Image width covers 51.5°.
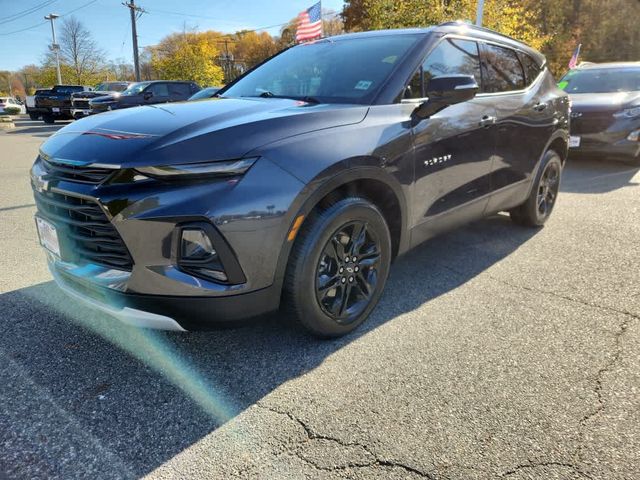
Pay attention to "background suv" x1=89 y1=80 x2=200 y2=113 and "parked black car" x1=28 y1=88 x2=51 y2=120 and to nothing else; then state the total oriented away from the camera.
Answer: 0

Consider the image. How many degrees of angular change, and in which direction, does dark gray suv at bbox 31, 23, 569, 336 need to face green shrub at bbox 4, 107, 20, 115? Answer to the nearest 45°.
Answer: approximately 90° to its right

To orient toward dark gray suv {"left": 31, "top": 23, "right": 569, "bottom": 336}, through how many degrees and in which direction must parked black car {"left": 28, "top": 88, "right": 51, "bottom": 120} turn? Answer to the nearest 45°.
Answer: approximately 45° to its left

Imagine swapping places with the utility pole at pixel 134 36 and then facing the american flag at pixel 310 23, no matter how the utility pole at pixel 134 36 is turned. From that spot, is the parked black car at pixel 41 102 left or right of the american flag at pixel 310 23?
right

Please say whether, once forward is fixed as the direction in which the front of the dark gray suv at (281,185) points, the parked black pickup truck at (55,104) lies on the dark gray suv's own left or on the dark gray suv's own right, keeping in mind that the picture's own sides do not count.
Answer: on the dark gray suv's own right

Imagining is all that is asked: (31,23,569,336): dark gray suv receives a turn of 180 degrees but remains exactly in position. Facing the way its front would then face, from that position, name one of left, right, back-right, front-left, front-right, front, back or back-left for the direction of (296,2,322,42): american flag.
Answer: front-left

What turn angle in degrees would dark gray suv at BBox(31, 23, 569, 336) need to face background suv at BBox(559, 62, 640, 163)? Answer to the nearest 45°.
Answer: approximately 180°
